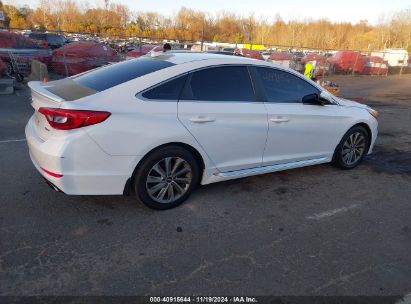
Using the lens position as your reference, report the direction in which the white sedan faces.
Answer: facing away from the viewer and to the right of the viewer

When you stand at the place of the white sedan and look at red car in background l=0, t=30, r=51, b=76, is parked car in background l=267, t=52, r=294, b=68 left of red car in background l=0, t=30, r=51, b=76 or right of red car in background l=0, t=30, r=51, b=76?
right

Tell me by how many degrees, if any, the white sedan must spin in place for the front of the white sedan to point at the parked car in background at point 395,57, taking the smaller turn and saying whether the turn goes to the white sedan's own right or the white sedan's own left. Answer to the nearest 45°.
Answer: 0° — it already faces it

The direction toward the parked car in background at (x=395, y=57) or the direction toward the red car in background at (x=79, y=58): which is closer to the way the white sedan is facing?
the parked car in background

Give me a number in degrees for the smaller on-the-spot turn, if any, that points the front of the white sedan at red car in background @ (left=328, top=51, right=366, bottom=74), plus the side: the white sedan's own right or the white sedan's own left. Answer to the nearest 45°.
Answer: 0° — it already faces it

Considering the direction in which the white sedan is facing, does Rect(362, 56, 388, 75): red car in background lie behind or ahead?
ahead
